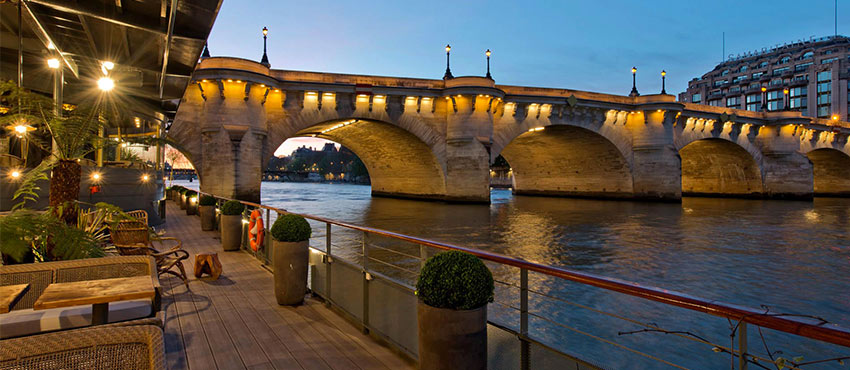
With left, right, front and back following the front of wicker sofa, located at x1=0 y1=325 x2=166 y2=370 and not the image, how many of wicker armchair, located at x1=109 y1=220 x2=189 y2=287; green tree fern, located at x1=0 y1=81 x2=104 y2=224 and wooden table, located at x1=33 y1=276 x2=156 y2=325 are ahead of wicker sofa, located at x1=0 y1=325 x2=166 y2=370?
3

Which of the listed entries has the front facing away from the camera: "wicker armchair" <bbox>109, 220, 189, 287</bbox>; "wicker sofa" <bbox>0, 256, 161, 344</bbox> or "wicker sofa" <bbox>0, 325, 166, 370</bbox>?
"wicker sofa" <bbox>0, 325, 166, 370</bbox>

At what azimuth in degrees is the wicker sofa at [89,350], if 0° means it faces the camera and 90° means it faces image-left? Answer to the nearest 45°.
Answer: approximately 180°

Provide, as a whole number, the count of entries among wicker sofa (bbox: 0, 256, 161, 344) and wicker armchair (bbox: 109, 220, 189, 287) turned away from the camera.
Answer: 0

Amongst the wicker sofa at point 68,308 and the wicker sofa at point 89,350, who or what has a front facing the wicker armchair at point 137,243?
the wicker sofa at point 89,350

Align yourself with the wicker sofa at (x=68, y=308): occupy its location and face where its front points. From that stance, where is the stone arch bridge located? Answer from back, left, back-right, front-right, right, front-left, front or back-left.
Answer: back-left

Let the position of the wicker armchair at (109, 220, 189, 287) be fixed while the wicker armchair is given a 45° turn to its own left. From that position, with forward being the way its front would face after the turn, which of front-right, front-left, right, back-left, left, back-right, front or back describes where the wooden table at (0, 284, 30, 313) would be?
right

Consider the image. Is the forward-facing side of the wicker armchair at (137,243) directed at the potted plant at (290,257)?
yes

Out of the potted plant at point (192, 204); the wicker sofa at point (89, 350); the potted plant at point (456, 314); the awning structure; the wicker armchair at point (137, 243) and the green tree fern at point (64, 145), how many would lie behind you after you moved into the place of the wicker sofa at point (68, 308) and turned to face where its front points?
4

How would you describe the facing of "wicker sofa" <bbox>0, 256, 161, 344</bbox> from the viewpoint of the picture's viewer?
facing the viewer

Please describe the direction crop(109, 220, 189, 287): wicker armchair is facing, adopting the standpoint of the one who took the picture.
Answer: facing the viewer and to the right of the viewer

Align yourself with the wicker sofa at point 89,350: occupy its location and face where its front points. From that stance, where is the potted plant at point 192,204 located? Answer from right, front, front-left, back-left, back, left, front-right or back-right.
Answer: front

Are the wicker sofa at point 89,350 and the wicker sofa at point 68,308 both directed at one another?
yes
